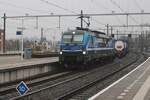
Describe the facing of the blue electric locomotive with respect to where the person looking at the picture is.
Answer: facing the viewer and to the left of the viewer
